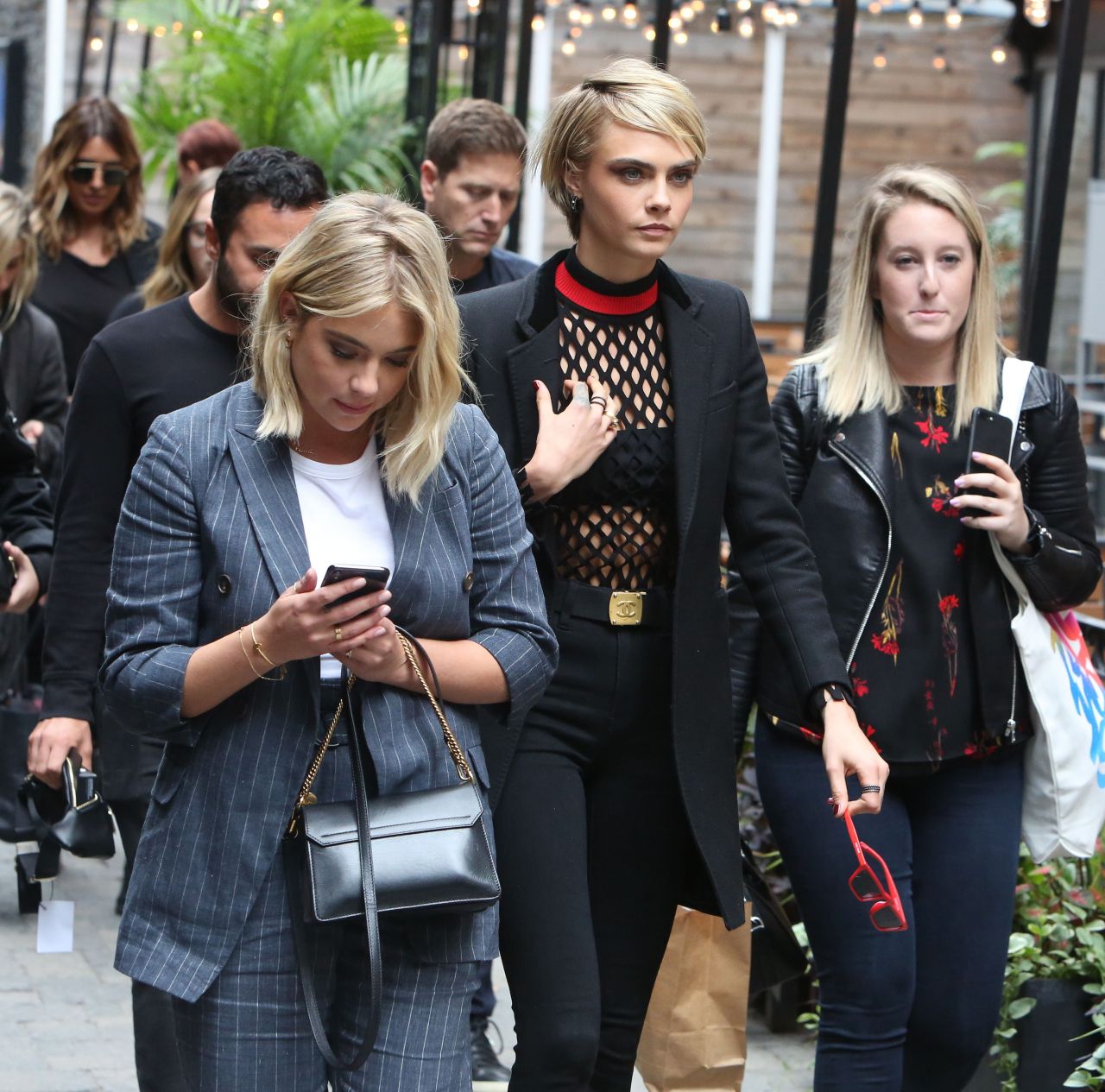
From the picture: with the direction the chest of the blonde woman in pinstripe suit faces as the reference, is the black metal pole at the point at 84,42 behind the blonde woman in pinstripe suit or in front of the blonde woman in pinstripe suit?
behind

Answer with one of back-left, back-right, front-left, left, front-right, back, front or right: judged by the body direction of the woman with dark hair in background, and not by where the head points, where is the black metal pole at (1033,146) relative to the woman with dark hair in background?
back-left

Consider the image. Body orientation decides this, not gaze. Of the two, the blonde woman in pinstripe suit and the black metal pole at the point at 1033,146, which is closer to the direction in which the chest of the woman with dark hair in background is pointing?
the blonde woman in pinstripe suit

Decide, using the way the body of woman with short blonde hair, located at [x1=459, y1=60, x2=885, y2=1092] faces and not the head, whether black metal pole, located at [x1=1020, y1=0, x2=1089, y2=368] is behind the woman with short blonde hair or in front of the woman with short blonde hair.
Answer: behind

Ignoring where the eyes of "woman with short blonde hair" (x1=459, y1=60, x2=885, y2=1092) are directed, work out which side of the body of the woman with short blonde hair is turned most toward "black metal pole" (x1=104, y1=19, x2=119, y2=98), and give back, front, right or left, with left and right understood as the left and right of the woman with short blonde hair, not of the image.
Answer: back

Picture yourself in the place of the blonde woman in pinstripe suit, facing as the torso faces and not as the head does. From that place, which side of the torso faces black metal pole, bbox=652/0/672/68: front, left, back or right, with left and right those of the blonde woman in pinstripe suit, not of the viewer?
back

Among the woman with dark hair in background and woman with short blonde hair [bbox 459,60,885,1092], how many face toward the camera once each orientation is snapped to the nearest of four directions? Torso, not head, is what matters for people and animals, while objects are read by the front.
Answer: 2

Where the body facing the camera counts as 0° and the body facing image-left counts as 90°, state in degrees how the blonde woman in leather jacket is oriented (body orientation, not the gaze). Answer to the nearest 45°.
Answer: approximately 0°

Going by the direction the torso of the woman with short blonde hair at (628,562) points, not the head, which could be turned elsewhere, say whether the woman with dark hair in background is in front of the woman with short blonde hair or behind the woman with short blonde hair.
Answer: behind
